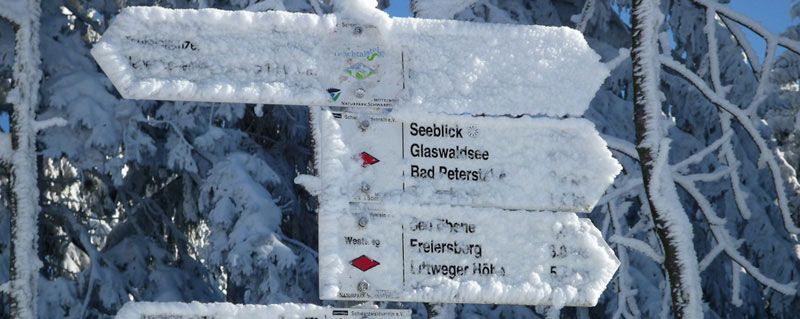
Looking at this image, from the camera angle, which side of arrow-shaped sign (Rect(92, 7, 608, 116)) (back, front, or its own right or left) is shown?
front

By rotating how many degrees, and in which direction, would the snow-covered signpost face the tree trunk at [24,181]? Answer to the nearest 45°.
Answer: approximately 135° to its right

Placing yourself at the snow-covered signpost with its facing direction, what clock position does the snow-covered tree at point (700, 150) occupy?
The snow-covered tree is roughly at 7 o'clock from the snow-covered signpost.

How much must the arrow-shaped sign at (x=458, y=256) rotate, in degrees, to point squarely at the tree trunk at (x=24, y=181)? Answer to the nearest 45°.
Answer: approximately 135° to its right

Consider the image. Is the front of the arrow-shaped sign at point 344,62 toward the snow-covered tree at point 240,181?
no

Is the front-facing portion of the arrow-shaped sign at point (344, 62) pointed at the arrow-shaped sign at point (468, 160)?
no

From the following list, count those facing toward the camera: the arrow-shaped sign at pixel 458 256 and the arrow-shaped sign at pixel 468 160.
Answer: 2

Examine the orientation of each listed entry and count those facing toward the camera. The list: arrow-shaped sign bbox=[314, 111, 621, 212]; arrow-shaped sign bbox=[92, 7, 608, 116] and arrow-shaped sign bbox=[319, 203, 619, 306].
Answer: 3

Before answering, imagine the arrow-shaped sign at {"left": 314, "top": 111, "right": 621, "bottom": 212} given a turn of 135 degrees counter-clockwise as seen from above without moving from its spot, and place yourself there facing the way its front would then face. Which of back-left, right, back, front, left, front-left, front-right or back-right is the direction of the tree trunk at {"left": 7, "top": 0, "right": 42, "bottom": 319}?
left
